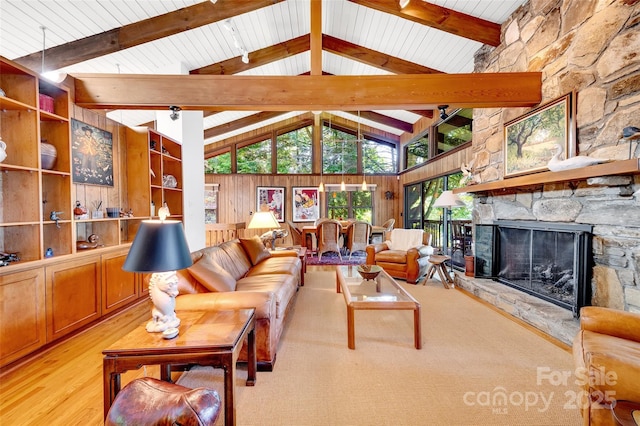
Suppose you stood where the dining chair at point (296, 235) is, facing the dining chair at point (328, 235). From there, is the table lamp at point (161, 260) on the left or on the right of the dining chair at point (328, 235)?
right

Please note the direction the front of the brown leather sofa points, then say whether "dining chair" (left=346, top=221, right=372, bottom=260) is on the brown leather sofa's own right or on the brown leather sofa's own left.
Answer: on the brown leather sofa's own left

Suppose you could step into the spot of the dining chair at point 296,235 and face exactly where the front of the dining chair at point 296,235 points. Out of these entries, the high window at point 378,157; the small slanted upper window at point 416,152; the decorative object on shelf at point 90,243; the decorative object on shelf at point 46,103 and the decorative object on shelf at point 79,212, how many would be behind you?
3

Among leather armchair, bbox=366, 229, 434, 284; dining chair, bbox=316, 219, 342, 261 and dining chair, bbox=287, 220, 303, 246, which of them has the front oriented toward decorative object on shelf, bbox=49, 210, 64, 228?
the leather armchair

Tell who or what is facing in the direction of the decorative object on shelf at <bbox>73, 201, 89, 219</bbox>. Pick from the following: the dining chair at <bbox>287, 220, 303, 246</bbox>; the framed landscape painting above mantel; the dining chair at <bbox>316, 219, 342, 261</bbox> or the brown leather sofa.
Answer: the framed landscape painting above mantel

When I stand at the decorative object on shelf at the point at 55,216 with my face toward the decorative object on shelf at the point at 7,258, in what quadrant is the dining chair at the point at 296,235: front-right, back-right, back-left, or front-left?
back-left

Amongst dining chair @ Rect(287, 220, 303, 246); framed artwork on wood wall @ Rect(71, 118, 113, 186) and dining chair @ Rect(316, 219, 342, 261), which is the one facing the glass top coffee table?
the framed artwork on wood wall

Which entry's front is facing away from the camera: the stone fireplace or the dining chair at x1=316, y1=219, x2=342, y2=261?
the dining chair

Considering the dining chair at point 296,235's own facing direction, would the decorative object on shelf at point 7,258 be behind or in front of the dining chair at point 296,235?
behind

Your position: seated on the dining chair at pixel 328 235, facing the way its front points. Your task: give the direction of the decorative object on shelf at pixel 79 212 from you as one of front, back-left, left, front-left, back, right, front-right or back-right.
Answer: back-left

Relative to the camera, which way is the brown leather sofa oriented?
to the viewer's right

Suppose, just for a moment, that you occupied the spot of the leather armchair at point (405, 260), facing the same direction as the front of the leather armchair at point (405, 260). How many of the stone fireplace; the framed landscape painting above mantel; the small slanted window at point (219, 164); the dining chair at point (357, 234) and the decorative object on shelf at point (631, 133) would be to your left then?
3

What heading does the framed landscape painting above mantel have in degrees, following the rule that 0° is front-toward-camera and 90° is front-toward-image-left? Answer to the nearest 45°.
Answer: approximately 45°
